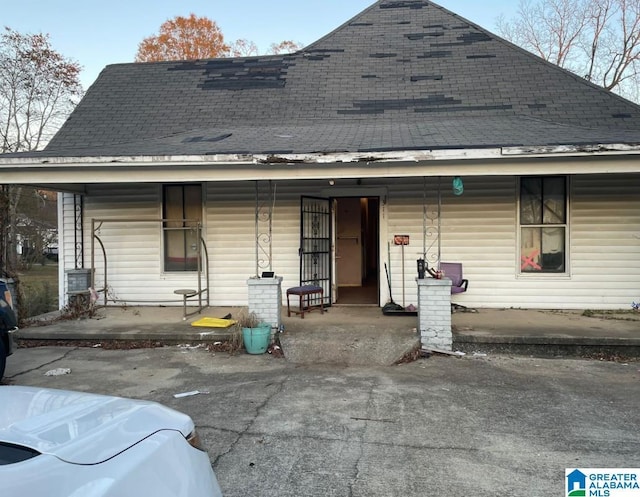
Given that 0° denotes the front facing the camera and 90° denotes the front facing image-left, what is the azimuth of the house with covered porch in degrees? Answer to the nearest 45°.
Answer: approximately 0°

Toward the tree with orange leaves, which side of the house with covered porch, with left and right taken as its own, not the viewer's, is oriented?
back
